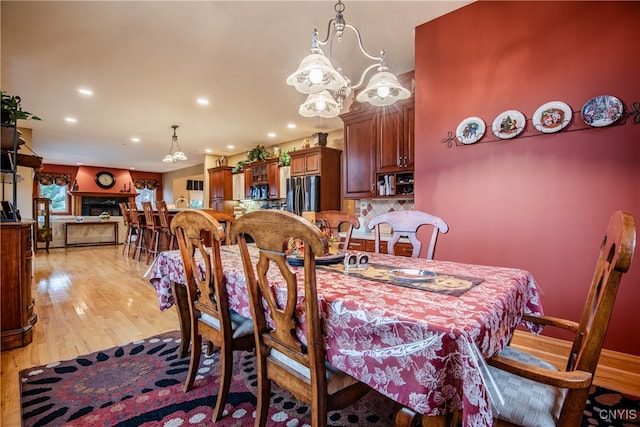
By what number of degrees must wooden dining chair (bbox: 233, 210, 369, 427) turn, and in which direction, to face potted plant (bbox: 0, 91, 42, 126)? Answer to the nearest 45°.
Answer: approximately 90° to its left

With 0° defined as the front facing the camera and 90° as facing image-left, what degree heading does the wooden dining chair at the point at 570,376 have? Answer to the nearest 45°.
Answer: approximately 90°

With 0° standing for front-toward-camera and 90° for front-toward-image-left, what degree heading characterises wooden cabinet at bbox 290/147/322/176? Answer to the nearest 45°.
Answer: approximately 45°

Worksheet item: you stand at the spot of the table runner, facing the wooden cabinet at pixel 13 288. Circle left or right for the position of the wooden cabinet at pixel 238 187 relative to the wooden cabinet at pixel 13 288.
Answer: right

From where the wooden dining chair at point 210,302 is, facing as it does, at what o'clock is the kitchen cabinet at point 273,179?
The kitchen cabinet is roughly at 11 o'clock from the wooden dining chair.

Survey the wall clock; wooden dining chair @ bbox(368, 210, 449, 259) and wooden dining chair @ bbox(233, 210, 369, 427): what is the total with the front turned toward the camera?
2

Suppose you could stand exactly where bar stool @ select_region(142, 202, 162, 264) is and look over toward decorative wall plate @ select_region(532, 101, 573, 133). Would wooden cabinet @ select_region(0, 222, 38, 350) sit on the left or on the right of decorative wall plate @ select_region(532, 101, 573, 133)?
right

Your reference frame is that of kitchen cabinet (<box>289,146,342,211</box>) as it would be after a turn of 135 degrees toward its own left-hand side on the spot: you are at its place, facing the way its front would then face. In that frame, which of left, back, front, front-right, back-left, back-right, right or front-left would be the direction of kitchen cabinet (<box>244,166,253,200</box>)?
back-left

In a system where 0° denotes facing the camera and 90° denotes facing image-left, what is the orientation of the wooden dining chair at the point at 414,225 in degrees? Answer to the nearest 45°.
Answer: approximately 0°

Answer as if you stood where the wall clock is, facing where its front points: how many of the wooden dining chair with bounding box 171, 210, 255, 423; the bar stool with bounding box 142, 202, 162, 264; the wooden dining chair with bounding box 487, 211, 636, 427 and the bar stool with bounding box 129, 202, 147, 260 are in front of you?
4

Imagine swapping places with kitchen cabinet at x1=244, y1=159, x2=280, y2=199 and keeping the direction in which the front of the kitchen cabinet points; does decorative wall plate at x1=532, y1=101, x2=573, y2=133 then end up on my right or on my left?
on my left
